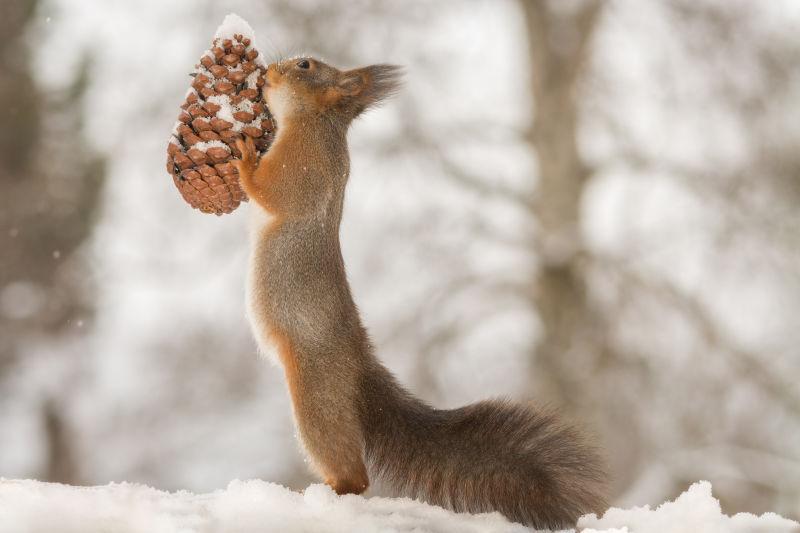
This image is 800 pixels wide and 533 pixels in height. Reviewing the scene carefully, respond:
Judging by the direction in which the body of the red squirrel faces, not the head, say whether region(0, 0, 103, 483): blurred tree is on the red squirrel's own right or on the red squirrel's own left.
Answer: on the red squirrel's own right

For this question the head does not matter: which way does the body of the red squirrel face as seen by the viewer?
to the viewer's left
